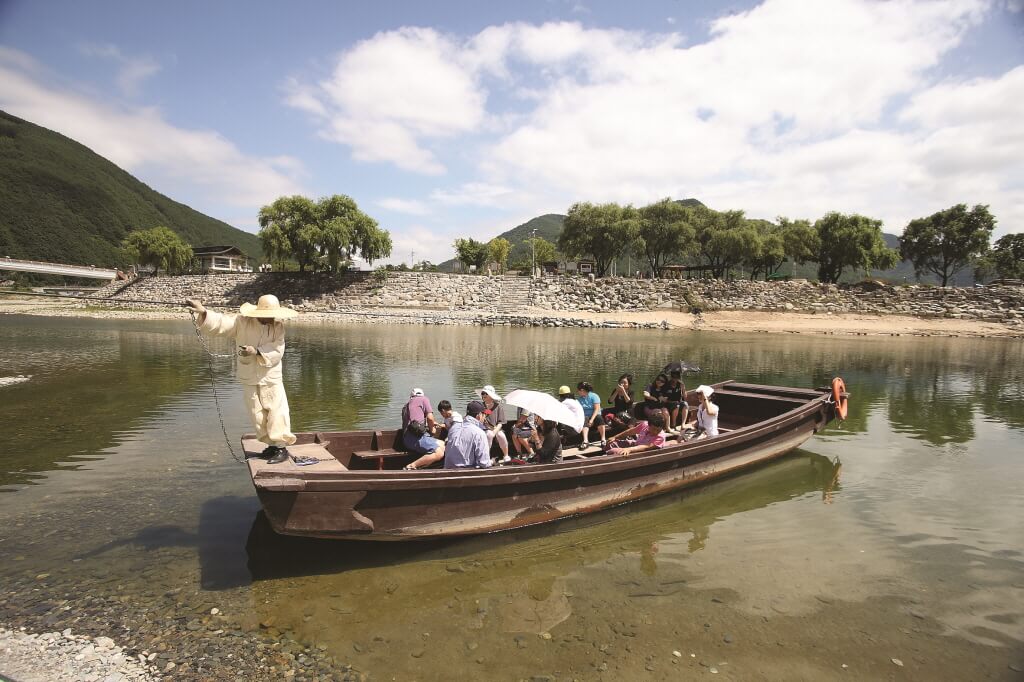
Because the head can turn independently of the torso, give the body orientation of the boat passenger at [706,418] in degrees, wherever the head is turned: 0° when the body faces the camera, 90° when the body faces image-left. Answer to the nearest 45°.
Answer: approximately 45°

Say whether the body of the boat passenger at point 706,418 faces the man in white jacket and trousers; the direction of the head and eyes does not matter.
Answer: yes

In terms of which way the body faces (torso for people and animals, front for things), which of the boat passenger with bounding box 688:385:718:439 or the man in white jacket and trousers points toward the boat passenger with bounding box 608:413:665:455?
the boat passenger with bounding box 688:385:718:439

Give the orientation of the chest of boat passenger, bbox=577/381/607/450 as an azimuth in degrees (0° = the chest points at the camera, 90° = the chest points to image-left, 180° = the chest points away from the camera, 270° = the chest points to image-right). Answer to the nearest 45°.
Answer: approximately 45°
